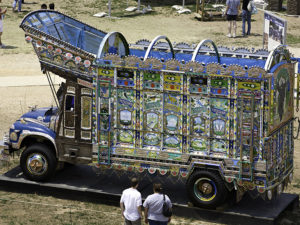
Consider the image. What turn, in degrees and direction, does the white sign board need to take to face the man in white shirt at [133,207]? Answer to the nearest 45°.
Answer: approximately 45° to its right

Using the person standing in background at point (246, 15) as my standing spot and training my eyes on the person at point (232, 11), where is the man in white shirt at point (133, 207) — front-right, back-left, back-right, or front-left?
front-left

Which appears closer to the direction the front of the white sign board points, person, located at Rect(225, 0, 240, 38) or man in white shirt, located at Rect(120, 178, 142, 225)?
the man in white shirt

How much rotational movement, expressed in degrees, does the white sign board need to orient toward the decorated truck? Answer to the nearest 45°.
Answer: approximately 45° to its right

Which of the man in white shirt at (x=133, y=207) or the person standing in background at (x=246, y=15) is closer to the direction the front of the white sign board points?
the man in white shirt
